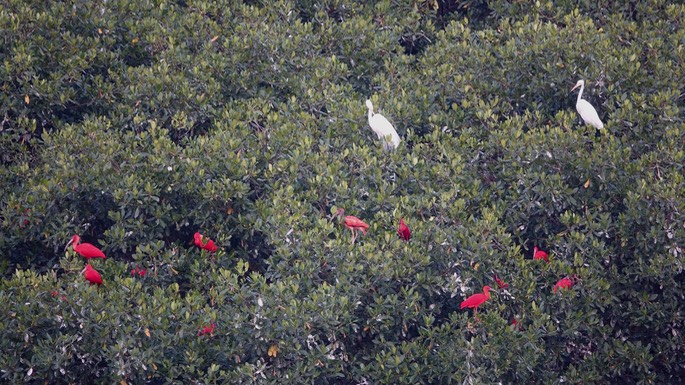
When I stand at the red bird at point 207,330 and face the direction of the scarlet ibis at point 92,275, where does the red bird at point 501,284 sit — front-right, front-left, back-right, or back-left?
back-right

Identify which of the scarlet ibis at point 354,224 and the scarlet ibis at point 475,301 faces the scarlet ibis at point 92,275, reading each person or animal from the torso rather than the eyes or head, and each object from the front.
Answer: the scarlet ibis at point 354,224

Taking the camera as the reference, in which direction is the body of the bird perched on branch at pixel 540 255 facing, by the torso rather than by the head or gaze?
to the viewer's left

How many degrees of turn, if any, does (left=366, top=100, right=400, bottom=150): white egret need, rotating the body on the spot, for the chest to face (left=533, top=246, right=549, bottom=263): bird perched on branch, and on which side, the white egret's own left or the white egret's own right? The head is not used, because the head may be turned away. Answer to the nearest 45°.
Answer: approximately 135° to the white egret's own left

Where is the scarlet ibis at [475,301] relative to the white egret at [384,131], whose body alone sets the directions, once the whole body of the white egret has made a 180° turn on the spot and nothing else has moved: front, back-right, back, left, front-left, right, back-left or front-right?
right

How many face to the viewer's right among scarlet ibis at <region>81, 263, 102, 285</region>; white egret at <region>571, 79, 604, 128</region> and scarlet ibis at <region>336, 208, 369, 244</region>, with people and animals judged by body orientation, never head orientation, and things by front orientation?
0

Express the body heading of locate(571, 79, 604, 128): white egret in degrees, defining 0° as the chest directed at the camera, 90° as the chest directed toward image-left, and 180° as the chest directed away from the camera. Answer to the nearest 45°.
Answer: approximately 90°

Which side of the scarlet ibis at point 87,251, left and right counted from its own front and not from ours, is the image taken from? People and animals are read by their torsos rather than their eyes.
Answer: left

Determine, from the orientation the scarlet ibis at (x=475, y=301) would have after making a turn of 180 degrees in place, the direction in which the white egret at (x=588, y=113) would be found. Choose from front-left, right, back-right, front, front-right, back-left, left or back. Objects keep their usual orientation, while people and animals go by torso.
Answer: back-right

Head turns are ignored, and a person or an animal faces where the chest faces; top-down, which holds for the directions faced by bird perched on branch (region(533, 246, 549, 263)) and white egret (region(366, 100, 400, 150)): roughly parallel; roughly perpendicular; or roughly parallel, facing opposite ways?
roughly parallel

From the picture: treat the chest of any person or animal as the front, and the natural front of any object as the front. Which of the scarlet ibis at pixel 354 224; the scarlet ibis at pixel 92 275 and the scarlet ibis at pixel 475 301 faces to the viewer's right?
the scarlet ibis at pixel 475 301

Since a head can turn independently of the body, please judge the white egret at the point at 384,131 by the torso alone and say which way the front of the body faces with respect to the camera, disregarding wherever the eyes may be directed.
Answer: to the viewer's left

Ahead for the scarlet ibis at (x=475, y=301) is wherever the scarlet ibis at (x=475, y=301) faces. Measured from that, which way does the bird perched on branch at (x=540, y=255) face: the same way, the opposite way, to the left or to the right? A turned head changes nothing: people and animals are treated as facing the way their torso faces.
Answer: the opposite way

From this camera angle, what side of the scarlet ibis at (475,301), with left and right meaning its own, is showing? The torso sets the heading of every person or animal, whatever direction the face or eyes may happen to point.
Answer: right

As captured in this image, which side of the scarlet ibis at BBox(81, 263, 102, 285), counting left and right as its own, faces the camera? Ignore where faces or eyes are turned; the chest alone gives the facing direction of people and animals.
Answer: left

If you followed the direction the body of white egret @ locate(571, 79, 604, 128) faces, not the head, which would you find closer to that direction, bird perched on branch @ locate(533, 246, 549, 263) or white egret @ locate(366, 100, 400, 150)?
the white egret

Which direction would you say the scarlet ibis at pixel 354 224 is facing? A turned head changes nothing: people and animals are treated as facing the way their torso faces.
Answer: to the viewer's left
